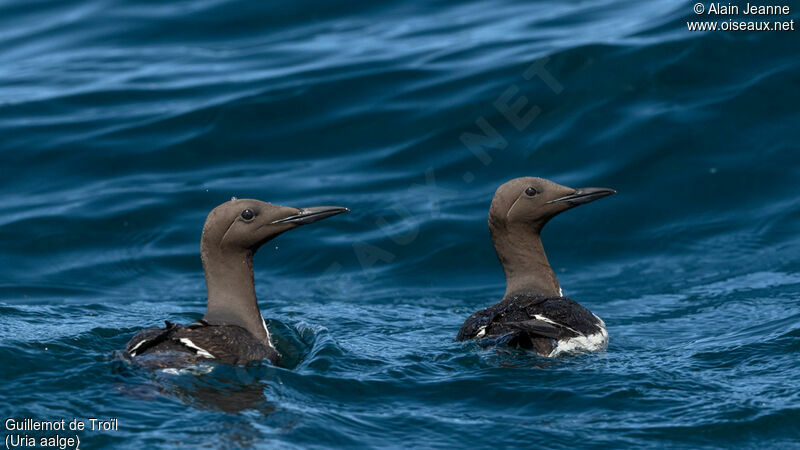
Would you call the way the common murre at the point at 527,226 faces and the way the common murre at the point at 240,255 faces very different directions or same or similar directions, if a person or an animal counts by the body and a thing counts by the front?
same or similar directions

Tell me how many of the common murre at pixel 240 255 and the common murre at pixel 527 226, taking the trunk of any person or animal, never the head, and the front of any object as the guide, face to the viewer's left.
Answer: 0

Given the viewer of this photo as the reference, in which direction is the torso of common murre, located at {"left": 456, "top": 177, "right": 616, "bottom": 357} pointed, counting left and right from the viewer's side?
facing away from the viewer and to the right of the viewer

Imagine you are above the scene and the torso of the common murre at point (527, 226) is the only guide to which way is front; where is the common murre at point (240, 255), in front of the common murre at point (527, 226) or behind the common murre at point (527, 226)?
behind

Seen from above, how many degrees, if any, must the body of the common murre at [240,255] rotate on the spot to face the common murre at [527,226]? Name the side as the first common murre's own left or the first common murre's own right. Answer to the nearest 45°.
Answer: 0° — it already faces it
